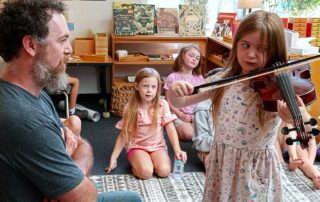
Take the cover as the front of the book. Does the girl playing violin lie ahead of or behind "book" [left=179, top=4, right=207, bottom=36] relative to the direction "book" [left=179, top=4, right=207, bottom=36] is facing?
ahead

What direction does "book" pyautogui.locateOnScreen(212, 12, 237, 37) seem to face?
toward the camera

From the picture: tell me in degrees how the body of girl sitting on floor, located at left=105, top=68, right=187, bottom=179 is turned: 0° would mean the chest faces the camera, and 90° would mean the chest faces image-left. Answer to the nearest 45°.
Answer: approximately 0°

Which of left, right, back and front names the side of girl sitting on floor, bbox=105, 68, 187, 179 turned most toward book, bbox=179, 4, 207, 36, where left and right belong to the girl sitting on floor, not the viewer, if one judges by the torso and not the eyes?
back

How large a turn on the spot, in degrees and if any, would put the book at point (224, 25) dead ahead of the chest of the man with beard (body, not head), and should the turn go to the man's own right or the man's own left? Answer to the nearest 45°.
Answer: approximately 45° to the man's own left

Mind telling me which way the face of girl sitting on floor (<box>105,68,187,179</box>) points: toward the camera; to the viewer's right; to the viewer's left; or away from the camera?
toward the camera

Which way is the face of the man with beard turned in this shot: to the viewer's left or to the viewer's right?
to the viewer's right

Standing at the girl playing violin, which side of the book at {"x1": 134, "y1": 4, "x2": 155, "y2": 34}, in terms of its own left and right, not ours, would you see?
front

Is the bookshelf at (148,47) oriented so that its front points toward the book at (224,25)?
no

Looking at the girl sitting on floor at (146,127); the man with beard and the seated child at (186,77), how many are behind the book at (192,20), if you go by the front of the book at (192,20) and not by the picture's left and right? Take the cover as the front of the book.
0

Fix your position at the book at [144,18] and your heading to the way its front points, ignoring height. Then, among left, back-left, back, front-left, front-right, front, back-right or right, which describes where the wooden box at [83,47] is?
right

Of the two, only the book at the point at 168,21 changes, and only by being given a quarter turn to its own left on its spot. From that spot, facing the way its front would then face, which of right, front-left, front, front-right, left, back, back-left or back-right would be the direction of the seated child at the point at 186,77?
right

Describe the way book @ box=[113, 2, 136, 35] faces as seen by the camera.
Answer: facing the viewer

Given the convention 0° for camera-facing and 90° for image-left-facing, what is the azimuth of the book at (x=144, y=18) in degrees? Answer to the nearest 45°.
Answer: approximately 0°

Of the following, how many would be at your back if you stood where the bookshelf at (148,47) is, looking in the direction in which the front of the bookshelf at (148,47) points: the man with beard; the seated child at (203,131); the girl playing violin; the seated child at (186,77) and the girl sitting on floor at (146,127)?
0

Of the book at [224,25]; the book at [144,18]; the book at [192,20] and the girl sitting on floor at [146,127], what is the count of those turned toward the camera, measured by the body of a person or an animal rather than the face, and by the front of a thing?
4

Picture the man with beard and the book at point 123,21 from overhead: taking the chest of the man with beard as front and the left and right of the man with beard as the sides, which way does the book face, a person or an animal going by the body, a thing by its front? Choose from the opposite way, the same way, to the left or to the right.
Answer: to the right

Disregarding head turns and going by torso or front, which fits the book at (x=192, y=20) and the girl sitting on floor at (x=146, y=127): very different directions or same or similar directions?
same or similar directions

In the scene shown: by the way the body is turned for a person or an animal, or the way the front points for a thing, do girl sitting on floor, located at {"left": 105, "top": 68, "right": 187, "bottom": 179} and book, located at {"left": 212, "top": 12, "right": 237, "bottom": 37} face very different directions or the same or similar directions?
same or similar directions

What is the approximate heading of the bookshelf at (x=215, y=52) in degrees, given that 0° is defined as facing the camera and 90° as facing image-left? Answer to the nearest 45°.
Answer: approximately 45°

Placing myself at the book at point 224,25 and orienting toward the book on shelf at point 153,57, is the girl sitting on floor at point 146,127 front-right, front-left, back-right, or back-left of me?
front-left
